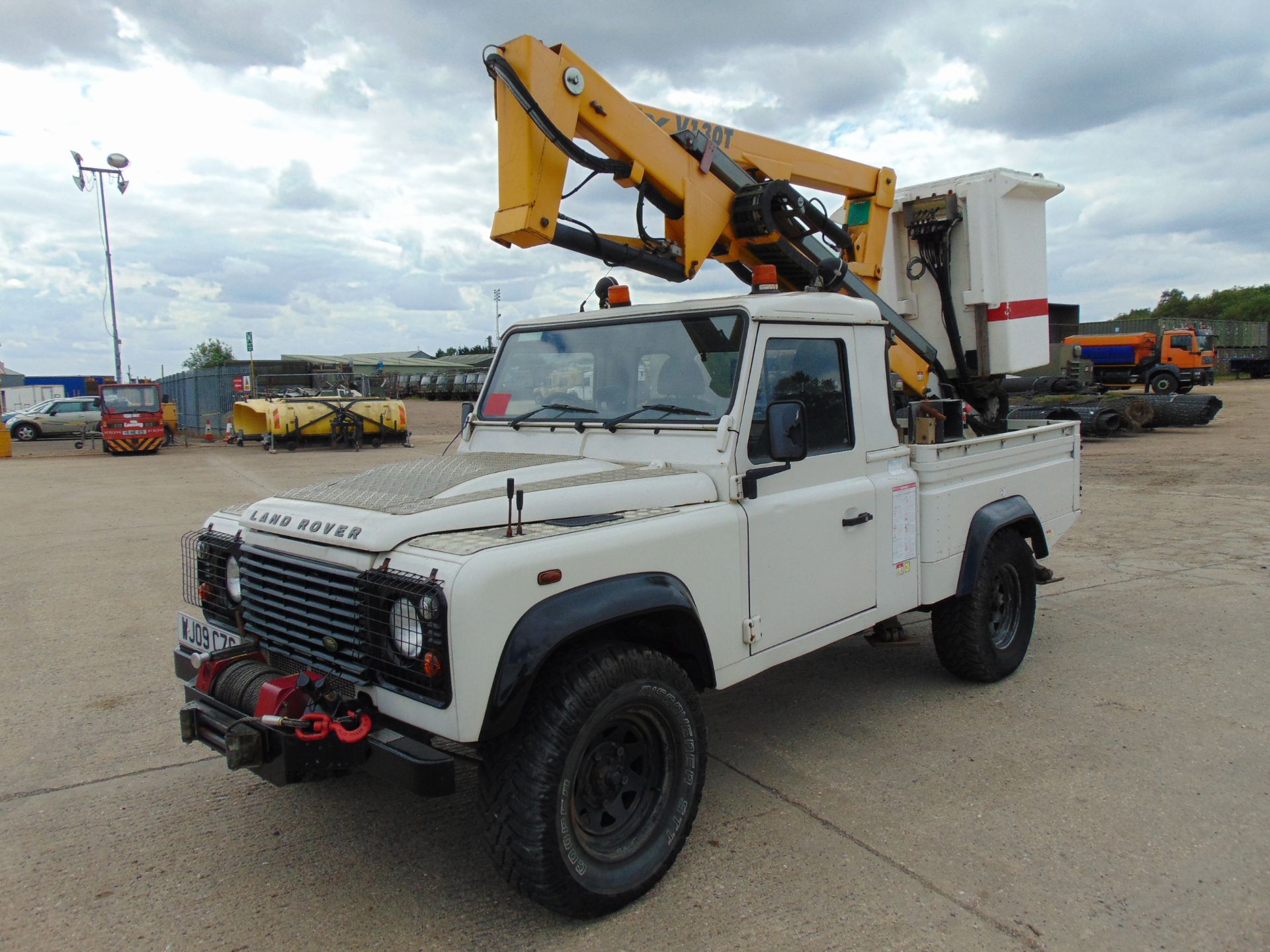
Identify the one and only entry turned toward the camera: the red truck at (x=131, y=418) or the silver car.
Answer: the red truck

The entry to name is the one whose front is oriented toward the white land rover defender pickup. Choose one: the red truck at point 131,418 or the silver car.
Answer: the red truck

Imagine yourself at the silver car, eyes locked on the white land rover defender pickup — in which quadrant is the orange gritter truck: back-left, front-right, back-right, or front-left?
front-left

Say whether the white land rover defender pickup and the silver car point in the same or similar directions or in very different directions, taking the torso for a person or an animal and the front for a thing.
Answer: same or similar directions

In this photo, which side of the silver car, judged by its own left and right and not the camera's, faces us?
left

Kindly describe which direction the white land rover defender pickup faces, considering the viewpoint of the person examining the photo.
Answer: facing the viewer and to the left of the viewer

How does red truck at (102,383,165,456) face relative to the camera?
toward the camera

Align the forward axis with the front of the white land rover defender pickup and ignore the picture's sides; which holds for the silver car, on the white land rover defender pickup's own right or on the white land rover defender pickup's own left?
on the white land rover defender pickup's own right

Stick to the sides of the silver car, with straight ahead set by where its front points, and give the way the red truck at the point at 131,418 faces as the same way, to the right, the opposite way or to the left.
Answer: to the left

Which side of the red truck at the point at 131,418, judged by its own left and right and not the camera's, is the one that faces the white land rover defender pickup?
front

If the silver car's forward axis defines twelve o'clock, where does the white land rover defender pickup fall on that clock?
The white land rover defender pickup is roughly at 9 o'clock from the silver car.

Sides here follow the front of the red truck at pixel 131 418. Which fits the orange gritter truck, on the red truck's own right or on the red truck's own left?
on the red truck's own left

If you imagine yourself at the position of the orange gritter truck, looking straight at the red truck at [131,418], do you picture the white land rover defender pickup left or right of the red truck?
left
